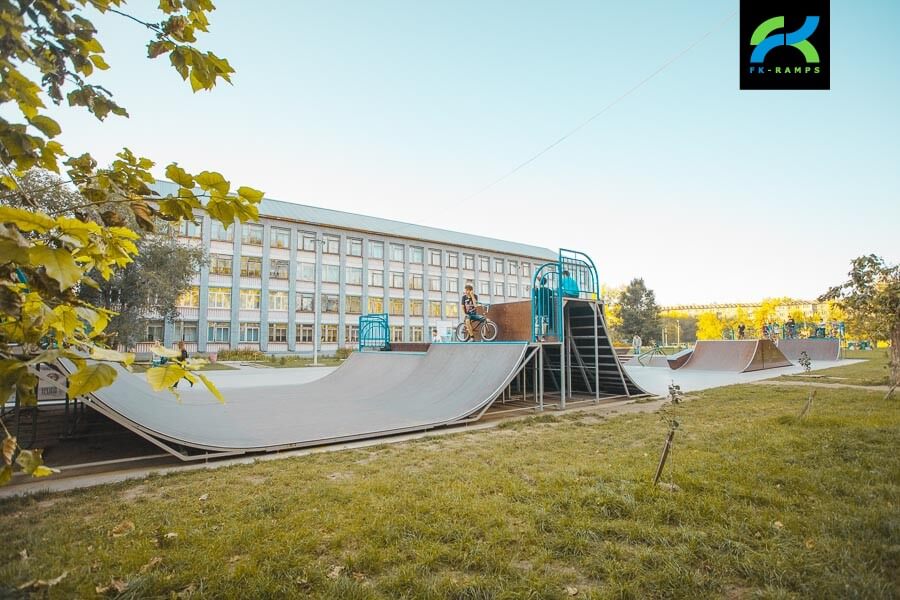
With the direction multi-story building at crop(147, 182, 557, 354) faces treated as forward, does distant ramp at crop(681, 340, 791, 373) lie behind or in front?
in front

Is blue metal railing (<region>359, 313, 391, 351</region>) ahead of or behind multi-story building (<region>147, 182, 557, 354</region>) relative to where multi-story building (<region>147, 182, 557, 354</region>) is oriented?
ahead

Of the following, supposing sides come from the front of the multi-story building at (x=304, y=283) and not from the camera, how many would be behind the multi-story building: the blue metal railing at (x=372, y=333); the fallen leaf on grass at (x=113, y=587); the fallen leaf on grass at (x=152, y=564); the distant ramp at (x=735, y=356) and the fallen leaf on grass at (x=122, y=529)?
0

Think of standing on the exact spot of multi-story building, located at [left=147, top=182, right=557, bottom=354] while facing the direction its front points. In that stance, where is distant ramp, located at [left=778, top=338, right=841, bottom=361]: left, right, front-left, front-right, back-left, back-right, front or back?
front

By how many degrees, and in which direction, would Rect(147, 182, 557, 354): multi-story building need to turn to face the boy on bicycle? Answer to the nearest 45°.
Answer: approximately 45° to its right

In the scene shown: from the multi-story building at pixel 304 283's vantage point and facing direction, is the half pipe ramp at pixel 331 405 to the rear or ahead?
ahead

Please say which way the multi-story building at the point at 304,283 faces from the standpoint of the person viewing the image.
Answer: facing the viewer and to the right of the viewer

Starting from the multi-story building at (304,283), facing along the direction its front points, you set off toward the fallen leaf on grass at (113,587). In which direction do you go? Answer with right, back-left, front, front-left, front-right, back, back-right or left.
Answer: front-right
